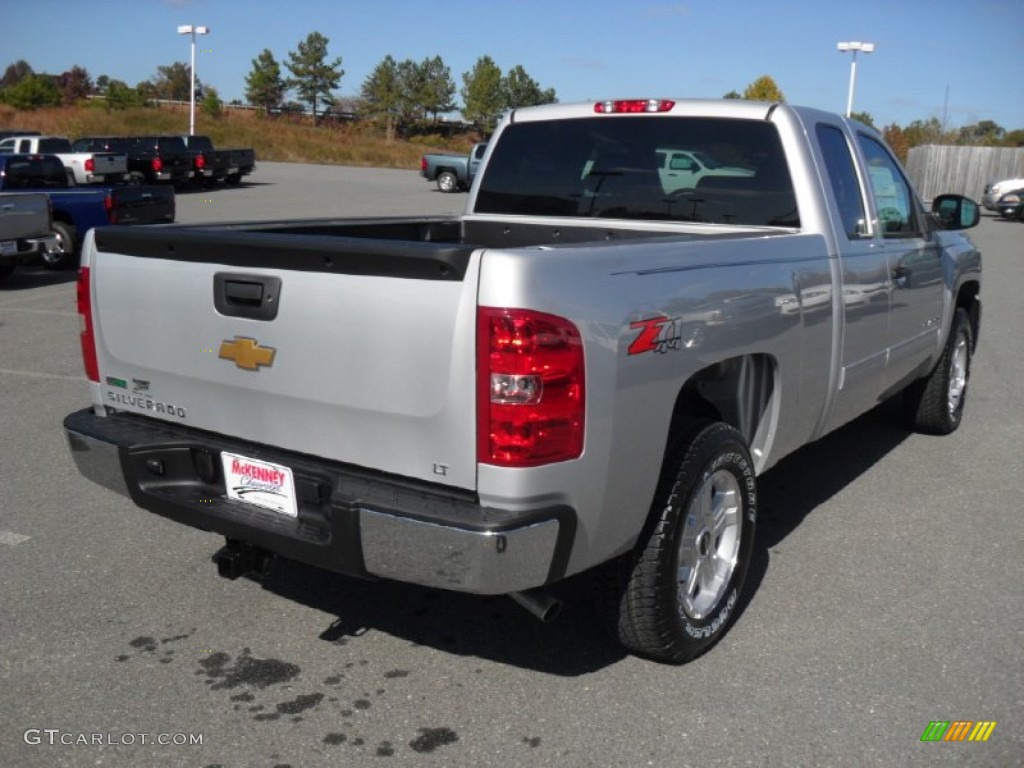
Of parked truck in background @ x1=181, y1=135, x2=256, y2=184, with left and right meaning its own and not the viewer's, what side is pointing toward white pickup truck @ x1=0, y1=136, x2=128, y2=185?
left

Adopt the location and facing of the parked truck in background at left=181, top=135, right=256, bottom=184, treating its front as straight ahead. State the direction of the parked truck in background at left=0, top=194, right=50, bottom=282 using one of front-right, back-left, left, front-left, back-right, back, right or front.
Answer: back-left

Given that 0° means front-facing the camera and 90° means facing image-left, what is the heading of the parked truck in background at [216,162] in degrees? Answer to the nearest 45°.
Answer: approximately 135°

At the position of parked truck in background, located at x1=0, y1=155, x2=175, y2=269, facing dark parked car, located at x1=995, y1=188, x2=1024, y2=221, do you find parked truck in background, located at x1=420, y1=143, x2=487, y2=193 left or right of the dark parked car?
left

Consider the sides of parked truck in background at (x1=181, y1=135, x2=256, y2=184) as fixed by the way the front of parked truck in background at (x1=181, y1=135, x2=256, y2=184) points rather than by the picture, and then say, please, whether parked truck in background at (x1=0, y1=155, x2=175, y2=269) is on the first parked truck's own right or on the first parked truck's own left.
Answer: on the first parked truck's own left

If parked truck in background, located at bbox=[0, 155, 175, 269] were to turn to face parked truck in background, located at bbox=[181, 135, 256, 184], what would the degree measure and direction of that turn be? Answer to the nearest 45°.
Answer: approximately 45° to its right

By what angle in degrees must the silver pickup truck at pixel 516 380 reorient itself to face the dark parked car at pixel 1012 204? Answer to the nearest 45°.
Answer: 0° — it already faces it

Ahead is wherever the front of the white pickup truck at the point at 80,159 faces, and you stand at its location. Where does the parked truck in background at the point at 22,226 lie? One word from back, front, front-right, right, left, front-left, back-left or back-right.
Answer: back-left

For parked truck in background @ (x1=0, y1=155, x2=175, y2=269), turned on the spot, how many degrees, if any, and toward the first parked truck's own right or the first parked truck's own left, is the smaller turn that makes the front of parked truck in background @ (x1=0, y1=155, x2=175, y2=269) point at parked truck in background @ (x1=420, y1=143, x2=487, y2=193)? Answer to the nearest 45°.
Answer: approximately 90° to the first parked truck's own right

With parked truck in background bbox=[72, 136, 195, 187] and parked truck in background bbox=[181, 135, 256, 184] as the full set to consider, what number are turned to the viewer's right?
0

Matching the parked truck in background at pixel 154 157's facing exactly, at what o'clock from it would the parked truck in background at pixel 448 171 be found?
the parked truck in background at pixel 448 171 is roughly at 4 o'clock from the parked truck in background at pixel 154 157.

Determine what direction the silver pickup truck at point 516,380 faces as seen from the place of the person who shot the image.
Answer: facing away from the viewer and to the right of the viewer

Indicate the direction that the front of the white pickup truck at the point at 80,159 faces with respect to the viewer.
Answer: facing away from the viewer and to the left of the viewer

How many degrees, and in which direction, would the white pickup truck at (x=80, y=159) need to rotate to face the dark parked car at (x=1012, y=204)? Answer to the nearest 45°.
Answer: approximately 135° to its right

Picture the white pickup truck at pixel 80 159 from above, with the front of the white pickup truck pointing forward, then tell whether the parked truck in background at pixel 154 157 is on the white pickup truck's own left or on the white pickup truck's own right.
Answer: on the white pickup truck's own right
